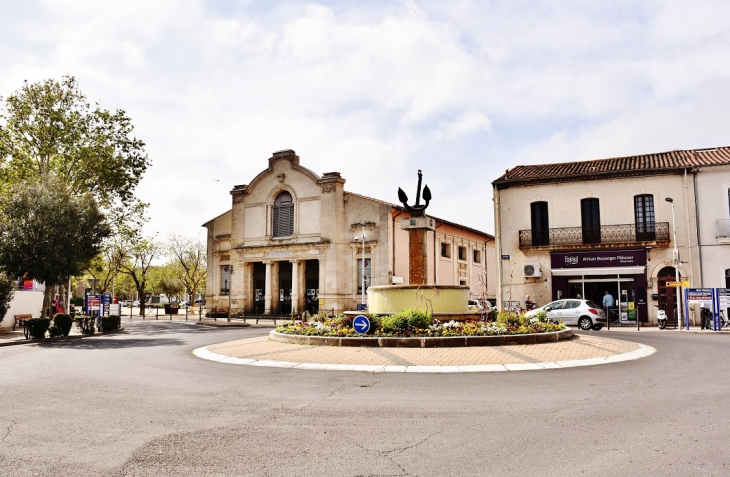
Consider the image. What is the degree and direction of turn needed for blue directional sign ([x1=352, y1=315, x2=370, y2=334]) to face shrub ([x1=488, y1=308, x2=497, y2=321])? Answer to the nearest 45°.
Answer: approximately 135° to its left

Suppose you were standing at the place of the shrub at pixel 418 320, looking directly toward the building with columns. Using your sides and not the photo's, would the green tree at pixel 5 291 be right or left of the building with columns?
left

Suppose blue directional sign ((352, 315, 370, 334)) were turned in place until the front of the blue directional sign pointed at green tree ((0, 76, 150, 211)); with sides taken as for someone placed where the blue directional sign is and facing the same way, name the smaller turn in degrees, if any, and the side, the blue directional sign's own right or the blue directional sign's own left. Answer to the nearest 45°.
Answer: approximately 135° to the blue directional sign's own right

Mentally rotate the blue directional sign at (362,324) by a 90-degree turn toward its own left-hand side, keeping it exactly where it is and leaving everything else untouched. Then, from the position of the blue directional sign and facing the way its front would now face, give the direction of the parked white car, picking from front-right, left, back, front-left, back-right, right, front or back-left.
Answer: front-left

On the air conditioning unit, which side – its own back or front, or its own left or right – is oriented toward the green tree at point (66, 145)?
right

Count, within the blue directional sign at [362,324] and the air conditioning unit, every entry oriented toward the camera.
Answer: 2

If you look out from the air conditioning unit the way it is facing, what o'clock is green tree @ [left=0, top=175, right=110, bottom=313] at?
The green tree is roughly at 2 o'clock from the air conditioning unit.

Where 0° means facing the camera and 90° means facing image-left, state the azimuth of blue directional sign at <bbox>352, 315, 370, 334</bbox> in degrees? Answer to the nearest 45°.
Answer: approximately 0°

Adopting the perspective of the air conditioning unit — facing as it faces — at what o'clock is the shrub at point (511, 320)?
The shrub is roughly at 12 o'clock from the air conditioning unit.

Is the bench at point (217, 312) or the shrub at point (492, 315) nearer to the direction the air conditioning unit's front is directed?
the shrub
